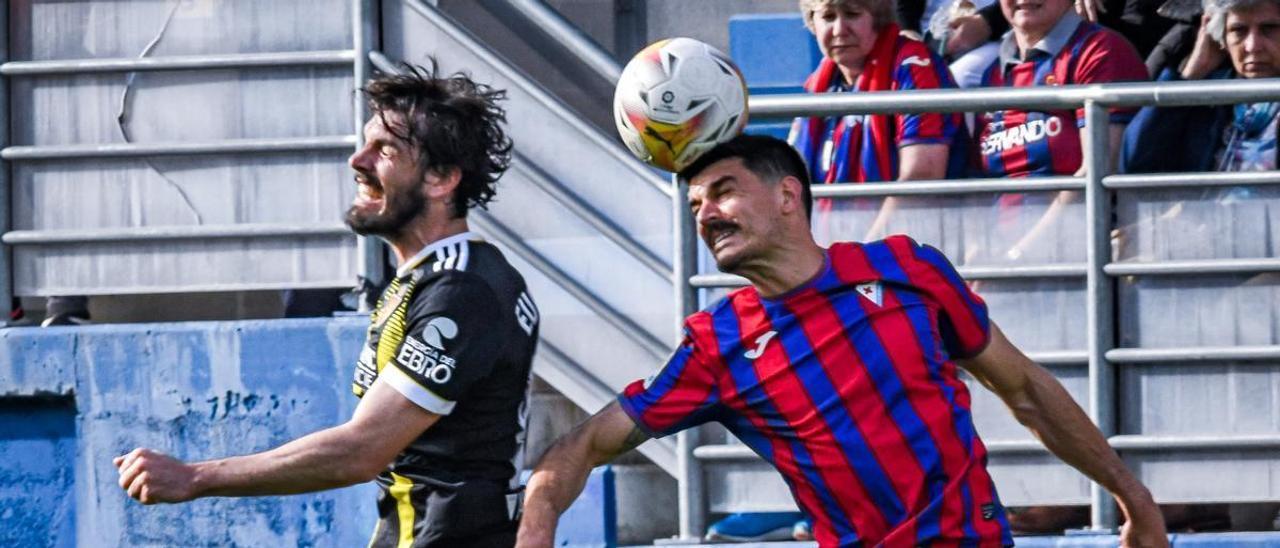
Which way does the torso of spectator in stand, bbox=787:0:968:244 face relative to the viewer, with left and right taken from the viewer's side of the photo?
facing the viewer and to the left of the viewer

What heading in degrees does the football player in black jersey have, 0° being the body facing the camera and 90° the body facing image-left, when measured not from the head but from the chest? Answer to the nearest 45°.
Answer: approximately 90°

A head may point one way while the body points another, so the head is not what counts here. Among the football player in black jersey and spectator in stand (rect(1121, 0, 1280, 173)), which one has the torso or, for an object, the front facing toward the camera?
the spectator in stand

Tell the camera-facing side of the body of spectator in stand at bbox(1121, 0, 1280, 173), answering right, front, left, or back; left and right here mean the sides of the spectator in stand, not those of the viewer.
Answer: front

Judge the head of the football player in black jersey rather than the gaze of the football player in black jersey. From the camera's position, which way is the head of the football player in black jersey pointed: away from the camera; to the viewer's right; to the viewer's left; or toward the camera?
to the viewer's left

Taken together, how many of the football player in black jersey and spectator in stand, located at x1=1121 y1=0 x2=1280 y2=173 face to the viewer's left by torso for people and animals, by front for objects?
1

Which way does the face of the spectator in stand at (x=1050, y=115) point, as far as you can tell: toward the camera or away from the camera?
toward the camera

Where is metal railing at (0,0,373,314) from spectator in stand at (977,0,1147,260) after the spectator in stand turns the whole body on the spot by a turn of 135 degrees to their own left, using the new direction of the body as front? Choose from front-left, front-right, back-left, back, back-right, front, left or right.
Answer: back

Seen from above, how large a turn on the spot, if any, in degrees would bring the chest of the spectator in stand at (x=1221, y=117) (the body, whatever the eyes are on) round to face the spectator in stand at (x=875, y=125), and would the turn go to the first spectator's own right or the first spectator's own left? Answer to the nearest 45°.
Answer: approximately 90° to the first spectator's own right

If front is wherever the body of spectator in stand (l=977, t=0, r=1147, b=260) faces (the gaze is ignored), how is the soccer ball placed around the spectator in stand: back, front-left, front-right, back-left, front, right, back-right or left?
front
